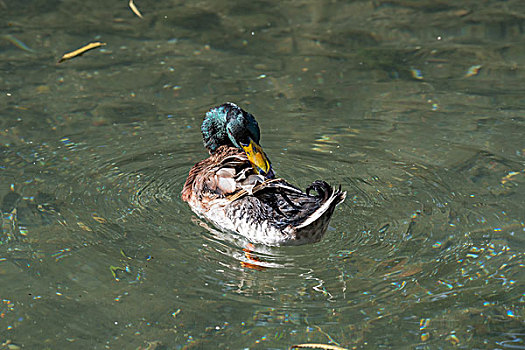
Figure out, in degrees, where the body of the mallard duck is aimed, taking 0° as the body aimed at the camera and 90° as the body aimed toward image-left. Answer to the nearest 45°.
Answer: approximately 90°

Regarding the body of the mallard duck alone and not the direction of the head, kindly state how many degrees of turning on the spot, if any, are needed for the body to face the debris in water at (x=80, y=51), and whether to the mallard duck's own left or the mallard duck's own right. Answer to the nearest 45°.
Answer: approximately 45° to the mallard duck's own right

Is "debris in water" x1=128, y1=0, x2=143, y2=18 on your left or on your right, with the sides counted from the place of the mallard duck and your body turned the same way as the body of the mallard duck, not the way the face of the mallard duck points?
on your right
